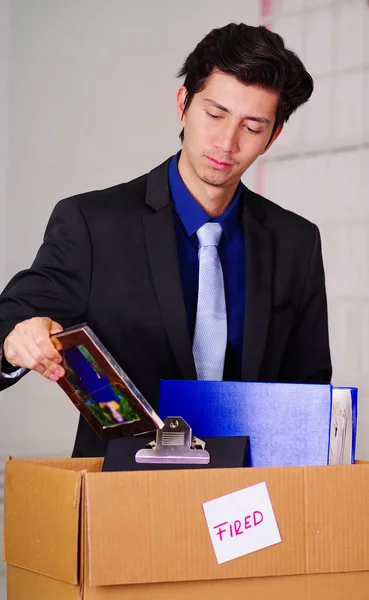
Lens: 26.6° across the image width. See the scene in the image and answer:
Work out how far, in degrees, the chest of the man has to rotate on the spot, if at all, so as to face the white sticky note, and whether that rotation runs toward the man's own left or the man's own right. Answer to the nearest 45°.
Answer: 0° — they already face it

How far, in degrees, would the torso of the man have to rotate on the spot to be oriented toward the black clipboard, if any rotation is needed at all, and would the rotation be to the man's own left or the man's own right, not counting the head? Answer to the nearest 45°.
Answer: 0° — they already face it

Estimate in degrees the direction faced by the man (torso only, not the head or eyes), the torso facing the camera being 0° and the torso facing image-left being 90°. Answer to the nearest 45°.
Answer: approximately 0°

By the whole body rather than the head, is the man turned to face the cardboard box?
yes
